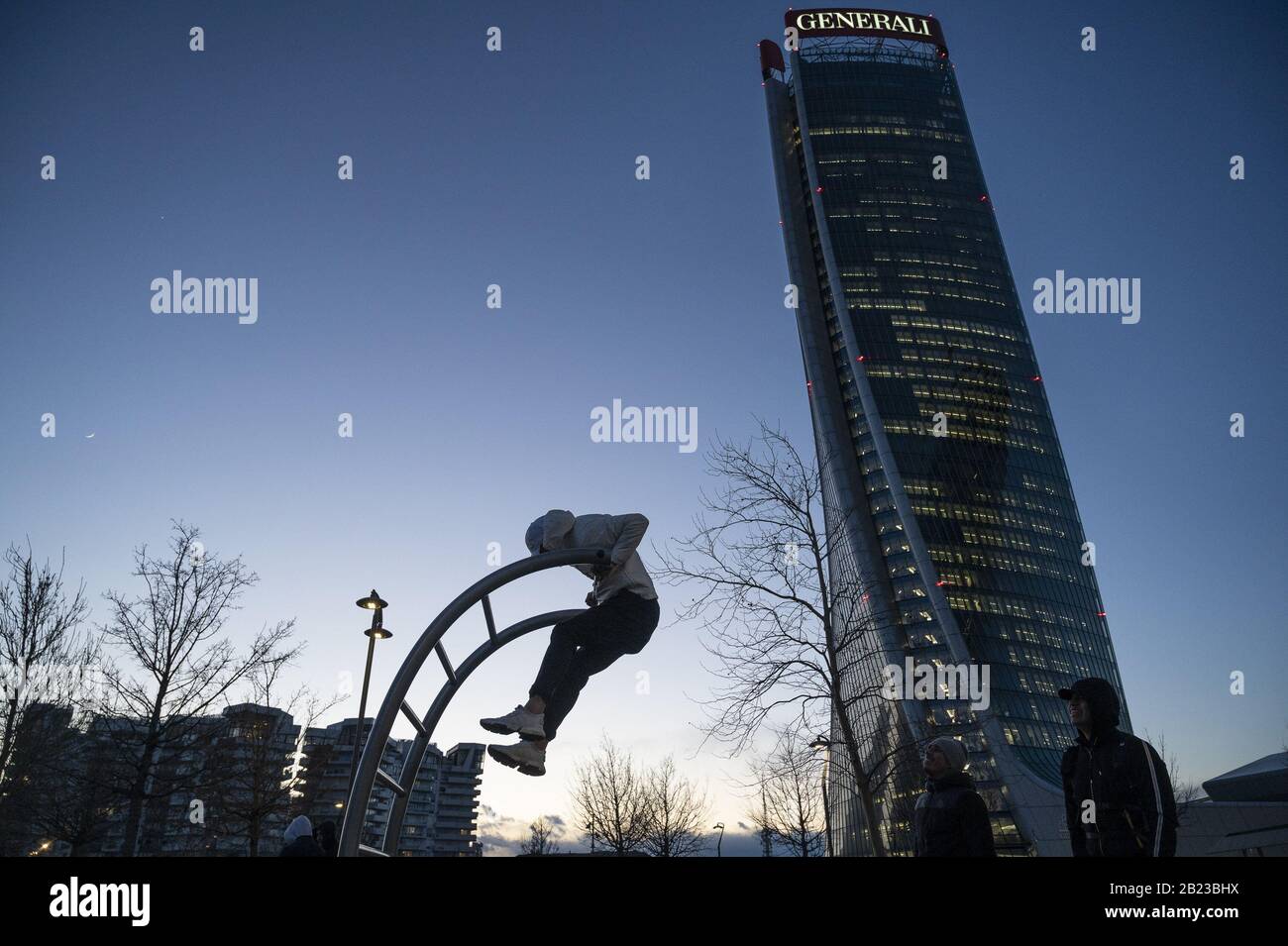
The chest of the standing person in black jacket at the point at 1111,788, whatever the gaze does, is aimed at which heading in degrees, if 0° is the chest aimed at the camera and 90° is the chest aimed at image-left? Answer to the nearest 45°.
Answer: approximately 45°

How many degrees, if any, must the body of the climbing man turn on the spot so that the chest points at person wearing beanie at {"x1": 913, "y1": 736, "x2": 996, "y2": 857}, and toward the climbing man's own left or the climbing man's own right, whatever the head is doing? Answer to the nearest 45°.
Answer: approximately 180°

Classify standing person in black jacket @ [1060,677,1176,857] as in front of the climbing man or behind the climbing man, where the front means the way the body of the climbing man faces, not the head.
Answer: behind

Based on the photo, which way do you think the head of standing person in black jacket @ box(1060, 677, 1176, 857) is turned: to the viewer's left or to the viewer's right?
to the viewer's left

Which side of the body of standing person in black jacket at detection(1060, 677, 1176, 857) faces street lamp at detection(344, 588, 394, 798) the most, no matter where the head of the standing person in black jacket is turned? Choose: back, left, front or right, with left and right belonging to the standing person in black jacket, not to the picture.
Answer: right

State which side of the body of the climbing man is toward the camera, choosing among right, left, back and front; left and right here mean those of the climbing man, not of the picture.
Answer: left
